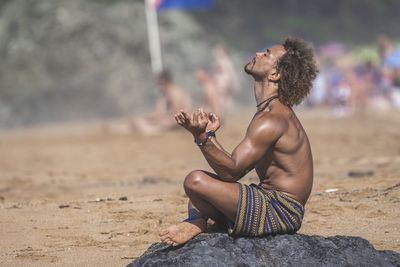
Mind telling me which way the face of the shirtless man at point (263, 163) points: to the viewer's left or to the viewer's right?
to the viewer's left

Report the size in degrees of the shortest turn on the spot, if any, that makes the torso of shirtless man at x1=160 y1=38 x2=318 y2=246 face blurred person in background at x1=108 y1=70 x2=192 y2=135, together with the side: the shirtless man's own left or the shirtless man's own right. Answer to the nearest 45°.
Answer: approximately 90° to the shirtless man's own right

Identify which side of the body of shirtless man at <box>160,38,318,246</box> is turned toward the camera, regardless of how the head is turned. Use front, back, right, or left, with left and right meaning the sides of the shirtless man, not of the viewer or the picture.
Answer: left

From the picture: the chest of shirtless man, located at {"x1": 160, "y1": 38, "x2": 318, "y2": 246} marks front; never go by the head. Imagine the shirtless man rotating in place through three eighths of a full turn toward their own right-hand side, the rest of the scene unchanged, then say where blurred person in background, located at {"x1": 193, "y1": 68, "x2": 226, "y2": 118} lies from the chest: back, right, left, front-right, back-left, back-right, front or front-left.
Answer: front-left
